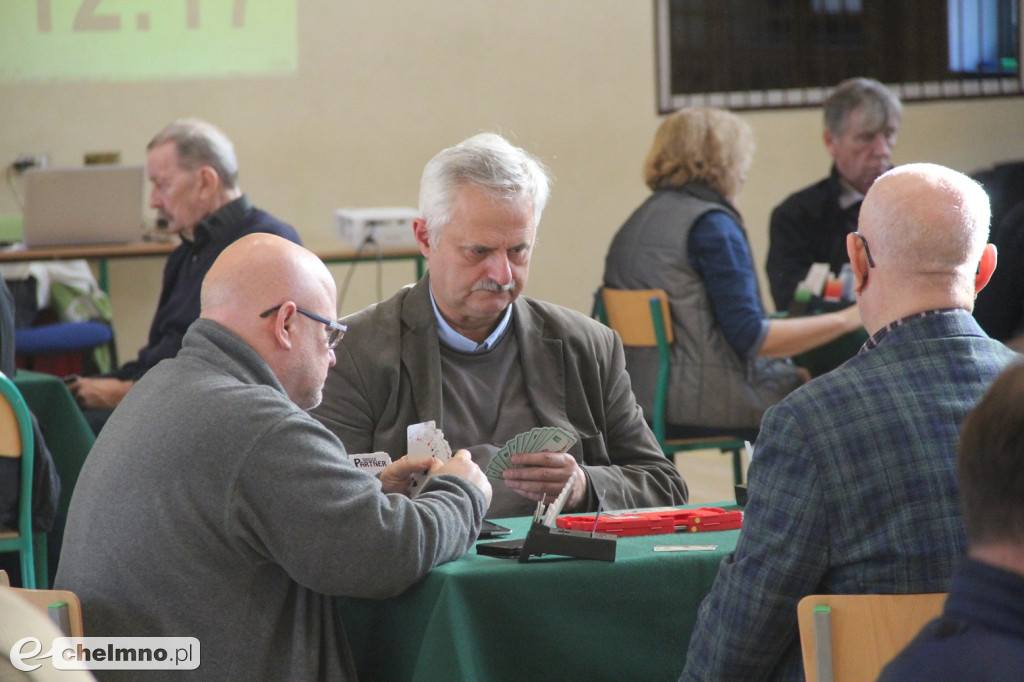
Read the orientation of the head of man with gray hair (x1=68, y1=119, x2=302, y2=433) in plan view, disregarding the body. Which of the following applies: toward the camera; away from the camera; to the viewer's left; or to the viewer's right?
to the viewer's left

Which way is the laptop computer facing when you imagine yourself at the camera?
facing away from the viewer

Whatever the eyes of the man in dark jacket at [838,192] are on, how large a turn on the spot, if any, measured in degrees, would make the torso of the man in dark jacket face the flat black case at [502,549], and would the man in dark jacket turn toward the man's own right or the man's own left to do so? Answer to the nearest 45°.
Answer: approximately 45° to the man's own right

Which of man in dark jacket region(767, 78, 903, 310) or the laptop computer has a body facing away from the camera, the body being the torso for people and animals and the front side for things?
the laptop computer

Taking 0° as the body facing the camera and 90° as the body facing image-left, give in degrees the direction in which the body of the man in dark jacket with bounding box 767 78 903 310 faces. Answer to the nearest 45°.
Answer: approximately 315°

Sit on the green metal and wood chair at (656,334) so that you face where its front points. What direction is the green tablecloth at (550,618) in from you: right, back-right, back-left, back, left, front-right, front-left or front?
back-right

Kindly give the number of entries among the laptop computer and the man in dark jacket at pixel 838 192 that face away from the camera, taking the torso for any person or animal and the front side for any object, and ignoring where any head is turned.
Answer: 1

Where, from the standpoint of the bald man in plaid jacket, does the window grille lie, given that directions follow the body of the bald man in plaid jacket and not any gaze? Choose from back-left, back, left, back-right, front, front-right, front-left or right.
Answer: front-right

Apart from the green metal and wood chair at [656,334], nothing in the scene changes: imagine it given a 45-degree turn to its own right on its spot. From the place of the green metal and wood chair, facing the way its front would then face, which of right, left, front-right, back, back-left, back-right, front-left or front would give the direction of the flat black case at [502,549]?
right

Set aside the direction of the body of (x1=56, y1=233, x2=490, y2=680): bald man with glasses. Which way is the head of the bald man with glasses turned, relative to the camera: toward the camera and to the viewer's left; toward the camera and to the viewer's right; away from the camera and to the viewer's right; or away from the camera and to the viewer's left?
away from the camera and to the viewer's right
